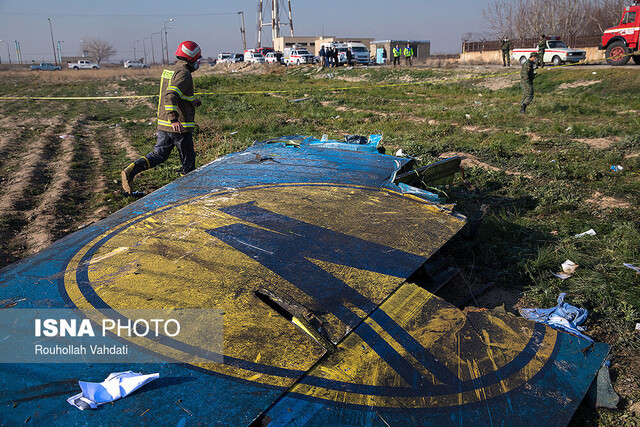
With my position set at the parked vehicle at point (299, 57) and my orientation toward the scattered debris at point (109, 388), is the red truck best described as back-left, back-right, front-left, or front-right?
front-left

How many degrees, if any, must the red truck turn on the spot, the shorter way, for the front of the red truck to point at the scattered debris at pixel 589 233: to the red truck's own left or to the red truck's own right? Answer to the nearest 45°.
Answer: approximately 90° to the red truck's own left

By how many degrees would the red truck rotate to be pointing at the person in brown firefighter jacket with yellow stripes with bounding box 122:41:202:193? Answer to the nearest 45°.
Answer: approximately 90° to its left

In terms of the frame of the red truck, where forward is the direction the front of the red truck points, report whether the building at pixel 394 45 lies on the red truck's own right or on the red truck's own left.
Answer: on the red truck's own right

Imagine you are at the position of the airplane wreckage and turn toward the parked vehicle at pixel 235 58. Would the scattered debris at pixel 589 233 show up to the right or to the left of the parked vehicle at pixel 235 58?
right

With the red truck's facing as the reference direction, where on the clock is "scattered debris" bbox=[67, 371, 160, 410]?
The scattered debris is roughly at 9 o'clock from the red truck.

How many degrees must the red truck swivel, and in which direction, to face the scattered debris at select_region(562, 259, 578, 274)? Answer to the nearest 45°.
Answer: approximately 90° to its left

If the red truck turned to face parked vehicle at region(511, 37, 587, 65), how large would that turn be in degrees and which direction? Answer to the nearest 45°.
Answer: approximately 45° to its right

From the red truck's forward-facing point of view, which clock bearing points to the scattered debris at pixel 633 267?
The scattered debris is roughly at 9 o'clock from the red truck.

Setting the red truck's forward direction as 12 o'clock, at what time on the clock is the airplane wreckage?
The airplane wreckage is roughly at 9 o'clock from the red truck.

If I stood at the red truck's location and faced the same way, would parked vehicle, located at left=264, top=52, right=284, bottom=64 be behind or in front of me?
in front

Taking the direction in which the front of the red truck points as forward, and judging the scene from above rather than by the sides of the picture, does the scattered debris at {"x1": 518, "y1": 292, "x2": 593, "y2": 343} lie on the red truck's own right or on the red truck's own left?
on the red truck's own left

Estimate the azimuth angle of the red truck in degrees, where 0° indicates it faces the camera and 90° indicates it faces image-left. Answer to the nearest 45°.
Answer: approximately 90°

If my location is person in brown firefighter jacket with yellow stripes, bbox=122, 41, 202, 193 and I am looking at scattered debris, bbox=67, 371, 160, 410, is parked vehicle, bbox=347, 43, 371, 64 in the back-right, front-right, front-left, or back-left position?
back-left
